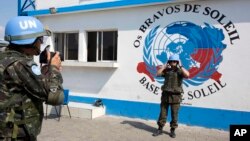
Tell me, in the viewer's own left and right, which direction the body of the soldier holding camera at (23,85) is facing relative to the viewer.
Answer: facing away from the viewer and to the right of the viewer

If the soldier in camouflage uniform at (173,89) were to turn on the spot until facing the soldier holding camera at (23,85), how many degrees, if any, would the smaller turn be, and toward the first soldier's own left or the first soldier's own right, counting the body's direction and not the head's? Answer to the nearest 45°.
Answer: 0° — they already face them

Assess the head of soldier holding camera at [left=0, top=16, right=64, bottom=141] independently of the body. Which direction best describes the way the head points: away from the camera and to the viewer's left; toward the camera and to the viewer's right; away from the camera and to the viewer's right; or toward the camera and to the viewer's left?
away from the camera and to the viewer's right

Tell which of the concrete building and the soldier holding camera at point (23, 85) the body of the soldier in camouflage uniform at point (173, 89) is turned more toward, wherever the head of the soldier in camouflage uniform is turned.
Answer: the soldier holding camera

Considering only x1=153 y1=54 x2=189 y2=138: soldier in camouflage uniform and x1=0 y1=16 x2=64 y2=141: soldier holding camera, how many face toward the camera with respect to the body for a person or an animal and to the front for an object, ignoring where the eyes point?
1
